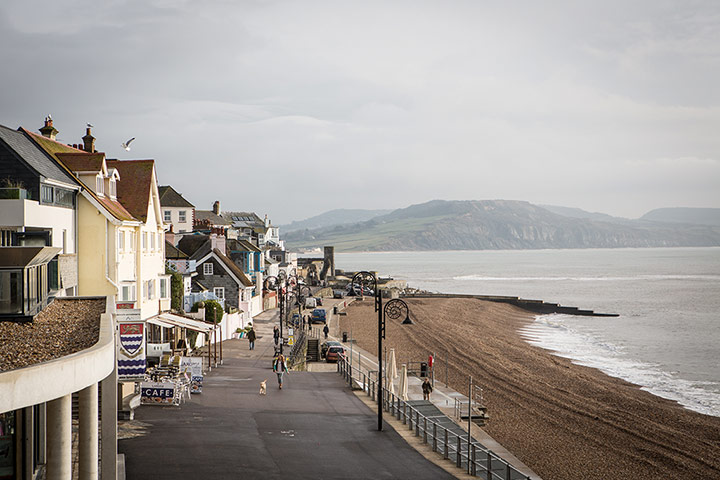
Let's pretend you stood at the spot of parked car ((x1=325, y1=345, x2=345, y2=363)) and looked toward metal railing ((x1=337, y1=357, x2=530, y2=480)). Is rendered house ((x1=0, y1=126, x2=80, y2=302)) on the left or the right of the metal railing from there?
right

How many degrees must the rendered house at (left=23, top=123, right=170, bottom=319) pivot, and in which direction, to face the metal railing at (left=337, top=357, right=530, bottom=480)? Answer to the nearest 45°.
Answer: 0° — it already faces it

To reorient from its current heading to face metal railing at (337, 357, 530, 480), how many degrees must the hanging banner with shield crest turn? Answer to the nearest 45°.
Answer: approximately 90° to its left

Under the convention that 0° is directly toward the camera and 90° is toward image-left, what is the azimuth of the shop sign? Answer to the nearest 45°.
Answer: approximately 0°

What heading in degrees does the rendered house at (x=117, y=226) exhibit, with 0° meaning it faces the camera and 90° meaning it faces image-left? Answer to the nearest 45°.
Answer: approximately 315°

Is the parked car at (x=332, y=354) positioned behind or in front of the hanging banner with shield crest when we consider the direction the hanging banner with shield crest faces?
behind

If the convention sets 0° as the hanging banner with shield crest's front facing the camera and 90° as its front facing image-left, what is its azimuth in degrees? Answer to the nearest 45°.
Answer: approximately 0°

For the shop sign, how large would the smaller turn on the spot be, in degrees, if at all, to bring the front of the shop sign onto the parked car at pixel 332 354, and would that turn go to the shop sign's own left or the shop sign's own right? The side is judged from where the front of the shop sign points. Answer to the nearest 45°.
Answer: approximately 135° to the shop sign's own left

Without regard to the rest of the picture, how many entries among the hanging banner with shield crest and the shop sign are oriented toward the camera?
2
